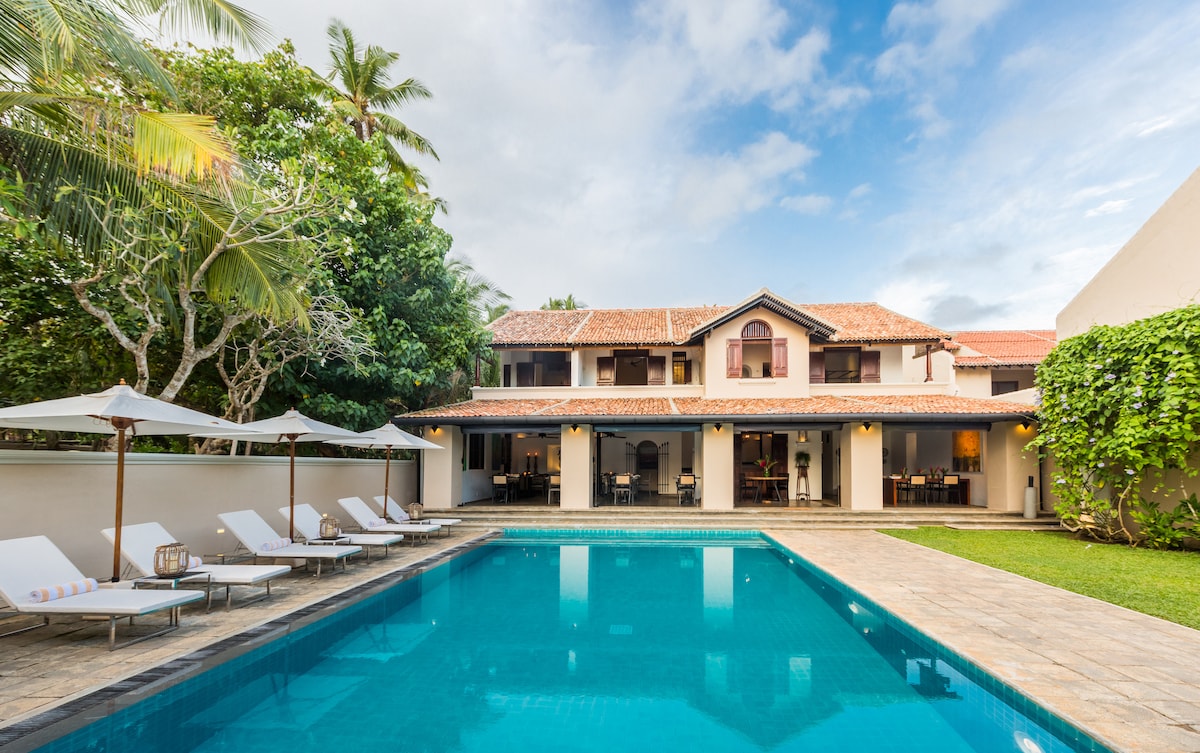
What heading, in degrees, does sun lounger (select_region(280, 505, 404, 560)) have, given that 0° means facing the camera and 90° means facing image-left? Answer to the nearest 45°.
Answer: approximately 315°

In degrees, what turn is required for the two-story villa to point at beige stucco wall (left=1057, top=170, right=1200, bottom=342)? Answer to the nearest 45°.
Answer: approximately 45° to its left

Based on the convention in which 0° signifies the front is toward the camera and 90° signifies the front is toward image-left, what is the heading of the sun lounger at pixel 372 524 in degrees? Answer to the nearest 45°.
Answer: approximately 315°

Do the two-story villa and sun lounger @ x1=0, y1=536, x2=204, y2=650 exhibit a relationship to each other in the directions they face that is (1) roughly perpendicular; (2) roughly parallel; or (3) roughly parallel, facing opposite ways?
roughly perpendicular

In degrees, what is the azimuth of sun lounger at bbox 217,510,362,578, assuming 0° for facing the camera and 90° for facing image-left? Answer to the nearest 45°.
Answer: approximately 315°

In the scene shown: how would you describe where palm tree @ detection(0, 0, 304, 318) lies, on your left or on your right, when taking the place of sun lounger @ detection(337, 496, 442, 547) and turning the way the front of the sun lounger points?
on your right

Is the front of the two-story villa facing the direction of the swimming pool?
yes
